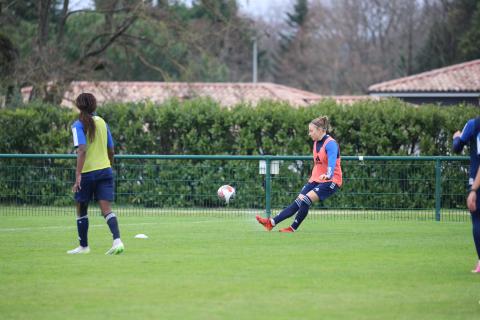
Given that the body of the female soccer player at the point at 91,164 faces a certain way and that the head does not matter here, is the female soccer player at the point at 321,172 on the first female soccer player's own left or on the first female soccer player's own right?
on the first female soccer player's own right

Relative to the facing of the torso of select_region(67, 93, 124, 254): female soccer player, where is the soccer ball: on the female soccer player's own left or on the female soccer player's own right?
on the female soccer player's own right

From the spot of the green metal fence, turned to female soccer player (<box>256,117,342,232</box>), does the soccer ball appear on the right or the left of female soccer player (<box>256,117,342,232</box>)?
right
